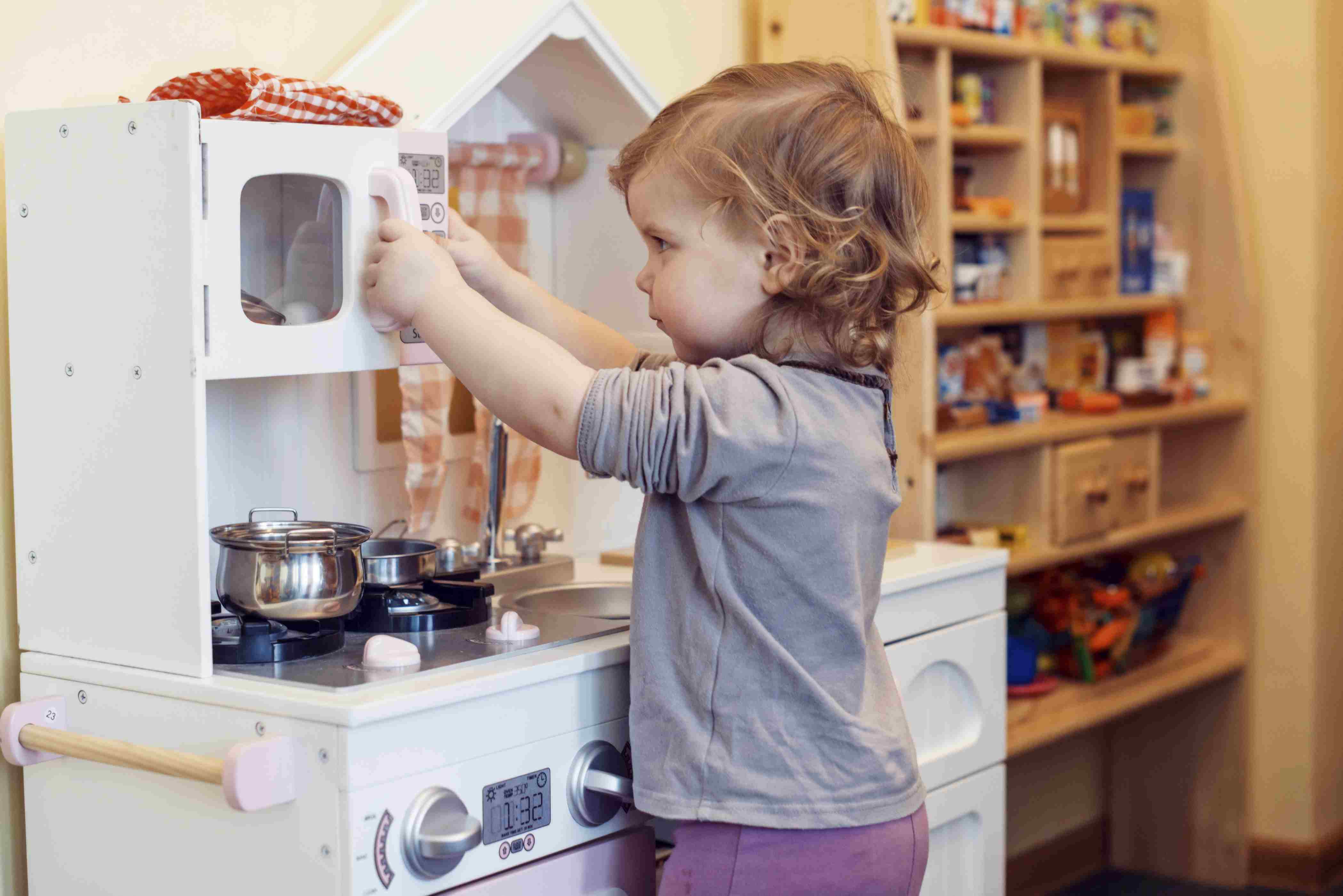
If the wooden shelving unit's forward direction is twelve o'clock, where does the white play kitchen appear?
The white play kitchen is roughly at 2 o'clock from the wooden shelving unit.

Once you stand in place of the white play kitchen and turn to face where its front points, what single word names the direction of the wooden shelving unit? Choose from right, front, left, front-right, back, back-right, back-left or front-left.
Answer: left

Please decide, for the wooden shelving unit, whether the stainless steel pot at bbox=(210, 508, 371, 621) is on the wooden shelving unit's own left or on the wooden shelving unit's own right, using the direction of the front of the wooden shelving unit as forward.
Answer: on the wooden shelving unit's own right

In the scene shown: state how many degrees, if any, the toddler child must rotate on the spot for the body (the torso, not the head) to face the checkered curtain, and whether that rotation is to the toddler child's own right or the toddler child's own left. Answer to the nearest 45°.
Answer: approximately 45° to the toddler child's own right

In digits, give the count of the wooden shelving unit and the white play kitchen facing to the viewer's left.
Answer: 0

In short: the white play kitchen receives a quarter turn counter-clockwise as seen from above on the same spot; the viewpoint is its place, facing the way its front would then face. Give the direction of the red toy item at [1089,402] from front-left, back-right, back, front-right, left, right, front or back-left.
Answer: front

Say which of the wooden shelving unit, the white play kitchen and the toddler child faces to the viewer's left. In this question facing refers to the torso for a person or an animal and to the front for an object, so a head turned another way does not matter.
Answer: the toddler child

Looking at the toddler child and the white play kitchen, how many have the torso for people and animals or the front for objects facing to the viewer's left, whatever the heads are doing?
1

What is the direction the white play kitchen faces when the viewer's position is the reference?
facing the viewer and to the right of the viewer

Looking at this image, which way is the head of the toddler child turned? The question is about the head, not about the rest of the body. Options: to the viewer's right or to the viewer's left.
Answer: to the viewer's left

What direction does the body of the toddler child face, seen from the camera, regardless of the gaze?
to the viewer's left

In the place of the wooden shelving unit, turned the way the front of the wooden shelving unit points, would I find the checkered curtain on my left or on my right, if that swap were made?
on my right
